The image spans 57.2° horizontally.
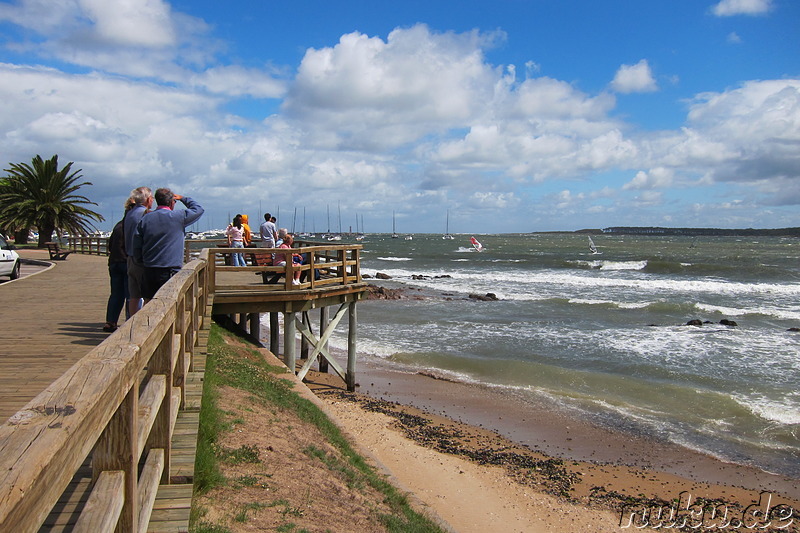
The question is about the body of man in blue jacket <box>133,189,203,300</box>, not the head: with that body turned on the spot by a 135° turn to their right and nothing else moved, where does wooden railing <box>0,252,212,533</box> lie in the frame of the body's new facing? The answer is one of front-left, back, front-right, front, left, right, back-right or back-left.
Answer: front

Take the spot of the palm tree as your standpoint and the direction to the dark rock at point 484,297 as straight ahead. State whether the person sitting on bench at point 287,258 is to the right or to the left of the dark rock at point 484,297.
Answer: right

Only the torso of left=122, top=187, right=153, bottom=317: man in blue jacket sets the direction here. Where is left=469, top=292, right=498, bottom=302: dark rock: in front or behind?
in front

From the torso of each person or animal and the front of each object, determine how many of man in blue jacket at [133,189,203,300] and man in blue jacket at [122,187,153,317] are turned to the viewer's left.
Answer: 0

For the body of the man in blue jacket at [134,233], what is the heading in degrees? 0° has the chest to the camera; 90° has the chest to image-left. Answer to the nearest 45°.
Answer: approximately 225°

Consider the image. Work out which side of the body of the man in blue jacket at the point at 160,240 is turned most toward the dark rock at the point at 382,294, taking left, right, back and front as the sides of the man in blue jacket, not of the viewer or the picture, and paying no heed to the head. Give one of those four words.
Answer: front

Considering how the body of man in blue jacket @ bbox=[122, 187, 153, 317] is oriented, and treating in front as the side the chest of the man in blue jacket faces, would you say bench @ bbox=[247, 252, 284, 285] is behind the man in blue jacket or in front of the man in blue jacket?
in front

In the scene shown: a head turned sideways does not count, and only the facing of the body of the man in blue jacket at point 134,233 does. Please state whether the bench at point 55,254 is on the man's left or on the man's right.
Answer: on the man's left

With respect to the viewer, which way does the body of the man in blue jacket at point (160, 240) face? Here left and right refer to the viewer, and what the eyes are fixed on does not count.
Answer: facing away from the viewer and to the right of the viewer

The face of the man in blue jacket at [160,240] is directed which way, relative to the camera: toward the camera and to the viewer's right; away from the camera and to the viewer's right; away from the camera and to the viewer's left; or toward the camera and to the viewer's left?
away from the camera and to the viewer's right

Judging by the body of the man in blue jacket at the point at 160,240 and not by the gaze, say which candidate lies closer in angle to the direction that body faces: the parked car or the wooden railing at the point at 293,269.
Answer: the wooden railing

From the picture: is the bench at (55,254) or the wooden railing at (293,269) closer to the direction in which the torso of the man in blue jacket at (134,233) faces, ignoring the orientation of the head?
the wooden railing
